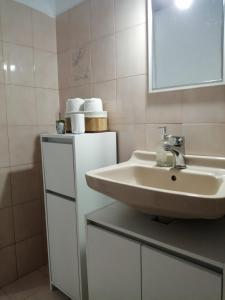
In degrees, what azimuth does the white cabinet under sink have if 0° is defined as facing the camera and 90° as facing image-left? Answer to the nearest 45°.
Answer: approximately 45°

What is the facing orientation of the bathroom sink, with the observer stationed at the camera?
facing the viewer and to the left of the viewer

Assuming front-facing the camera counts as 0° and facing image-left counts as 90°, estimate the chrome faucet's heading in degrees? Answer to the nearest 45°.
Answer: approximately 45°

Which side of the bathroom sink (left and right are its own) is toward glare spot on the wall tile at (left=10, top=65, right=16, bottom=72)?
right

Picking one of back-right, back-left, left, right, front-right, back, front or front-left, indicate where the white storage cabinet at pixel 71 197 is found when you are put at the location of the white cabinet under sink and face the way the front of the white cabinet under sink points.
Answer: right
